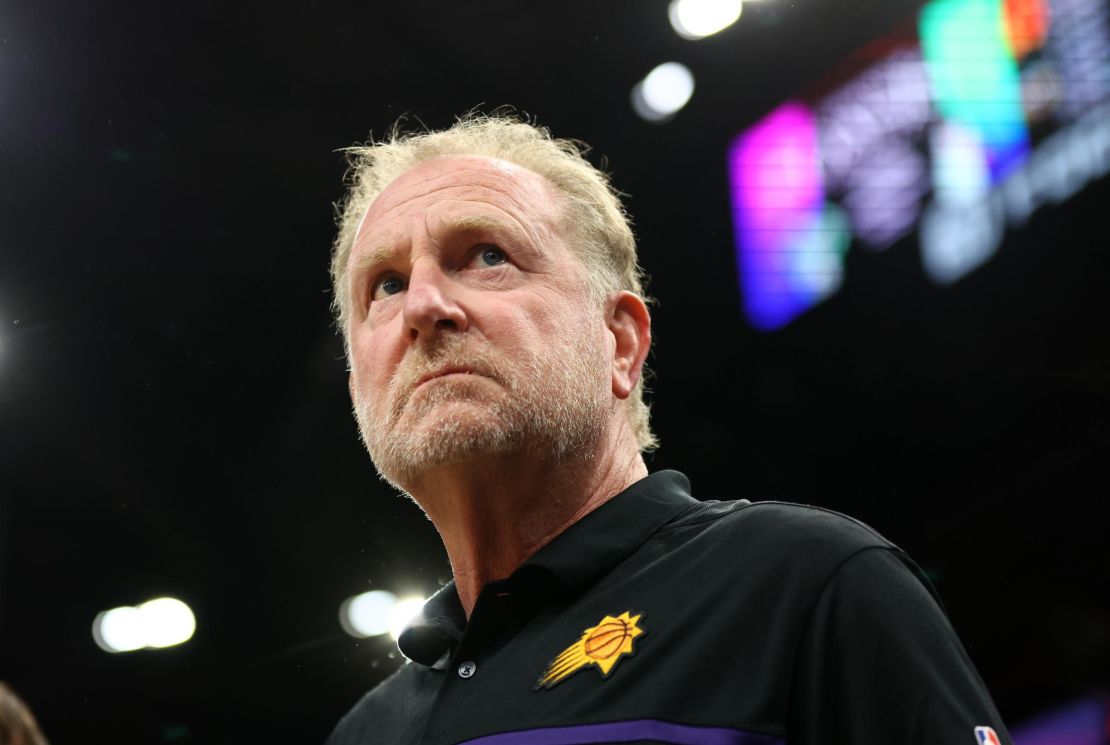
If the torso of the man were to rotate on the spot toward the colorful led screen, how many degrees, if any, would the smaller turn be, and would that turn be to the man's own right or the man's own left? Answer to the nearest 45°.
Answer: approximately 180°

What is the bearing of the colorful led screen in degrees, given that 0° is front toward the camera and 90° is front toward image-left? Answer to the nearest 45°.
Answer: approximately 45°

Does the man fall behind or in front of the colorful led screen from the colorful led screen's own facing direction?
in front

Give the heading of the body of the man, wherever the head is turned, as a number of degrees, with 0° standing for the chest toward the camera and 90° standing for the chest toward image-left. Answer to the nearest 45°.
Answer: approximately 45°

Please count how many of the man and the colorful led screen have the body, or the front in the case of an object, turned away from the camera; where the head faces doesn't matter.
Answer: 0
